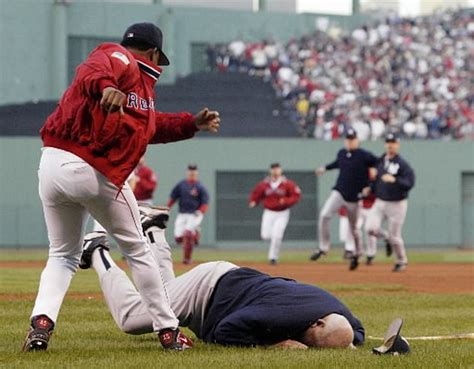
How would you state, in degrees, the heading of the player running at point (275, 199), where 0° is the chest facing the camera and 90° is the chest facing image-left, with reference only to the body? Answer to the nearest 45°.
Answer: approximately 0°

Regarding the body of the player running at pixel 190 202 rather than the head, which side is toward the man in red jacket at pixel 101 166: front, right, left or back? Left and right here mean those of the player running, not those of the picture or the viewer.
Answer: front

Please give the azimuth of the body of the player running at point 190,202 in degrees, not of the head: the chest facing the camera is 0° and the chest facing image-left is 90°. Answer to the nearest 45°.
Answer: approximately 0°

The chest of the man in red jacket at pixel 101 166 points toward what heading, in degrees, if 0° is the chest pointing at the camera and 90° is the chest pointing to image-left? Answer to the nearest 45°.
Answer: approximately 270°

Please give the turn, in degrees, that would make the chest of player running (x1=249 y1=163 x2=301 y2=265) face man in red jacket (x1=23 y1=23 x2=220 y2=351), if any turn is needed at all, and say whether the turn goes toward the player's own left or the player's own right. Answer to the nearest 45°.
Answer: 0° — they already face them

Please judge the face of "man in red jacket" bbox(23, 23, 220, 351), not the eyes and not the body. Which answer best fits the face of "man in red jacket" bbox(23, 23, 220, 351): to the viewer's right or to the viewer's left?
to the viewer's right

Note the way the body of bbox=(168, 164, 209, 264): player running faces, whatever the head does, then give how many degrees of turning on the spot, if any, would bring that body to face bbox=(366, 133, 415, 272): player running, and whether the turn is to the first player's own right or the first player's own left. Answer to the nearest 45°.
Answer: approximately 45° to the first player's own left

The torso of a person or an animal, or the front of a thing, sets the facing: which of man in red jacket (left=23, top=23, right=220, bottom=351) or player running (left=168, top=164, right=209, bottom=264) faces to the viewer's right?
the man in red jacket

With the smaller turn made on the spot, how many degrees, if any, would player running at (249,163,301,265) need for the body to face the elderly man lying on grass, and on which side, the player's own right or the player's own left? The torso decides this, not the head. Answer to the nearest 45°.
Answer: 0° — they already face them
